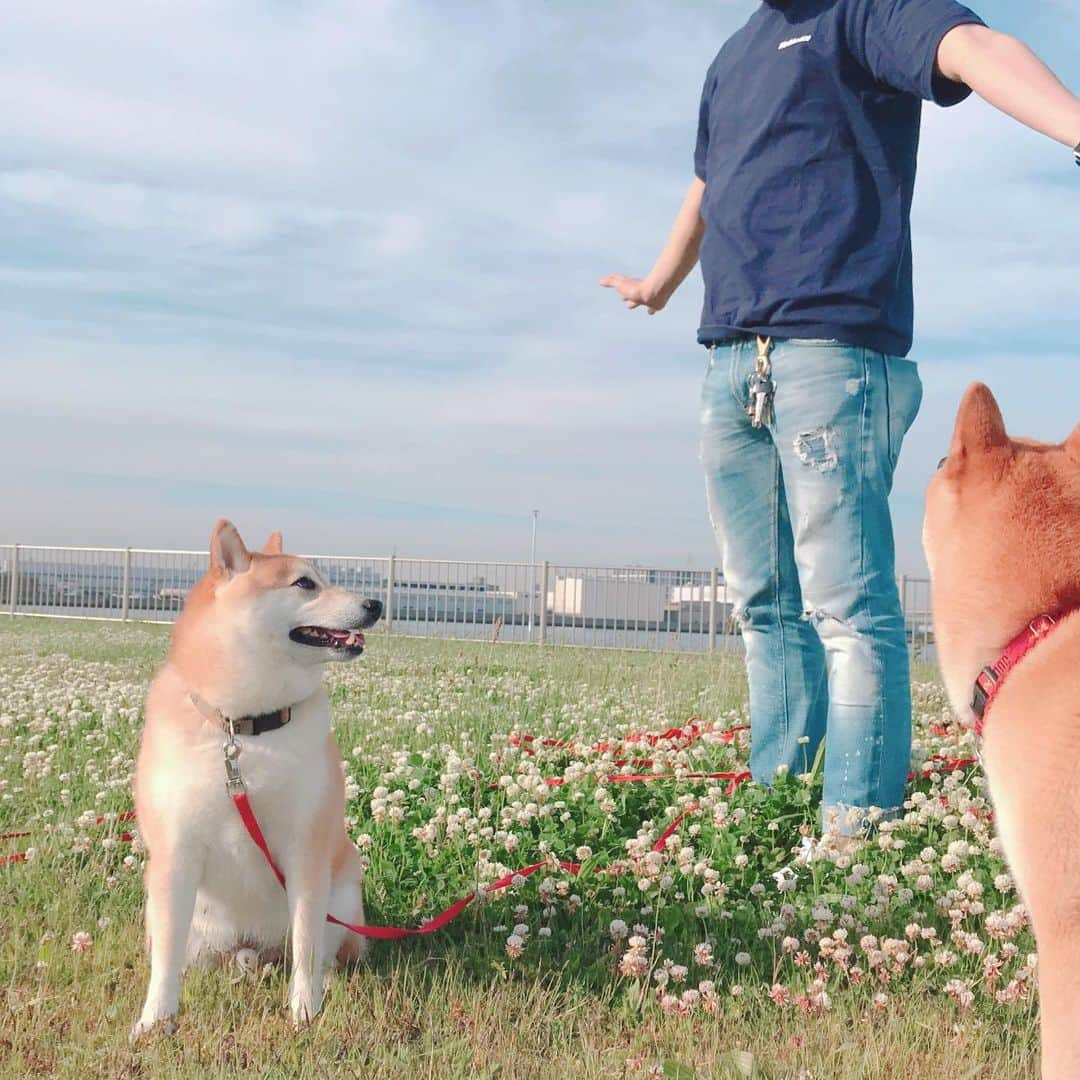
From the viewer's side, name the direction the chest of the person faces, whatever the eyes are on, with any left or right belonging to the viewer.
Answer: facing the viewer and to the left of the viewer

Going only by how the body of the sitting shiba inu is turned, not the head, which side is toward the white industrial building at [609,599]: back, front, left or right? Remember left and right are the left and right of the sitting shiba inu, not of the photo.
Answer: back

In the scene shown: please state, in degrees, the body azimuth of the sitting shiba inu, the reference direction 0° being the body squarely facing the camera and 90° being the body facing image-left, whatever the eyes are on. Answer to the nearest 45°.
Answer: approximately 0°

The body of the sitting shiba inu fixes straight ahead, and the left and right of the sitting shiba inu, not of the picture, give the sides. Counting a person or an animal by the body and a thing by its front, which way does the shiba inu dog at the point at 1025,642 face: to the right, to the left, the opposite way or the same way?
the opposite way

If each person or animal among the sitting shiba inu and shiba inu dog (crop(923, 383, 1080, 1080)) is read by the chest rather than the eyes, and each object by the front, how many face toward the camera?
1

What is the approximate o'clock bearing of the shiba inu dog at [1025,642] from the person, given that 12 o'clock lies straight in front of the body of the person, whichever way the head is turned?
The shiba inu dog is roughly at 10 o'clock from the person.

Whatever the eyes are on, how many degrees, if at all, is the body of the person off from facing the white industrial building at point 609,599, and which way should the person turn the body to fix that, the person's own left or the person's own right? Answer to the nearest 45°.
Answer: approximately 135° to the person's own right

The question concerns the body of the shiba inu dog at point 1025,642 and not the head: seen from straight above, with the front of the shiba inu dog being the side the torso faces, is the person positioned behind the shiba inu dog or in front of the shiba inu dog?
in front

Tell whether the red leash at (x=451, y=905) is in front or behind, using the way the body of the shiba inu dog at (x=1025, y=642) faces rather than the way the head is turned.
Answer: in front

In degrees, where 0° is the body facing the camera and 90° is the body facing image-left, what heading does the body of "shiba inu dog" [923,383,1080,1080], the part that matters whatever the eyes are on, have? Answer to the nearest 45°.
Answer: approximately 135°
